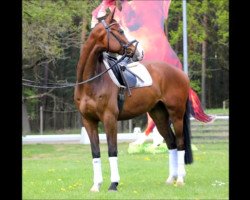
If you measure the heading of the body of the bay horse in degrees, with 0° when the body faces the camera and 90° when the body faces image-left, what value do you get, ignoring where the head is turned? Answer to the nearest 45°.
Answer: approximately 45°
